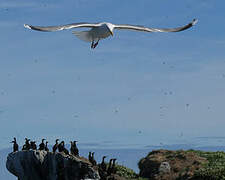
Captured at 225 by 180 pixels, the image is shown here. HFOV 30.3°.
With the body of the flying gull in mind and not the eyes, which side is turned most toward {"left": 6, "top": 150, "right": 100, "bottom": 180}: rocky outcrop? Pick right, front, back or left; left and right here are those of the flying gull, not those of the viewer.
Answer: back

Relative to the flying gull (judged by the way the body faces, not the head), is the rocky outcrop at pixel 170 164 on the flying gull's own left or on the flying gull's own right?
on the flying gull's own left

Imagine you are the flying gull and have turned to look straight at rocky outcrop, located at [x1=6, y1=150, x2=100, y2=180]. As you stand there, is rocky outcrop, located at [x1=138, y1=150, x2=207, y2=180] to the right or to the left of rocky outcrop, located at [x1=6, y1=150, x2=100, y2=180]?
right

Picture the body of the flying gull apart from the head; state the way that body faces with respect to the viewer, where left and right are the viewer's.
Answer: facing the viewer and to the right of the viewer
